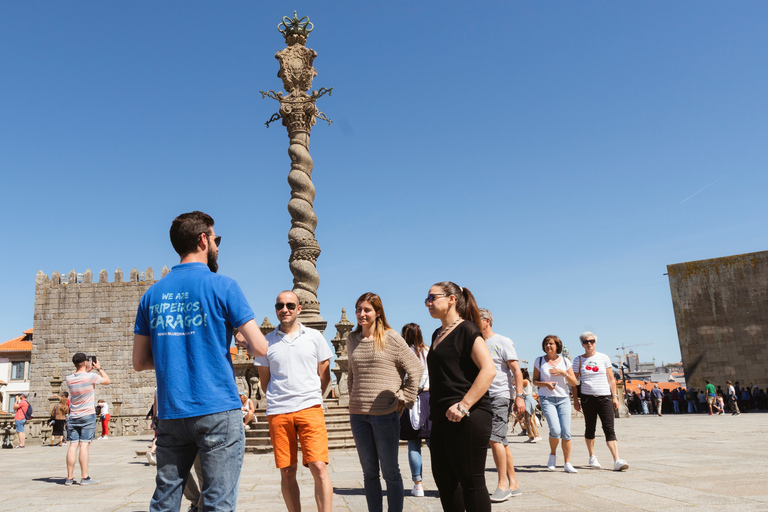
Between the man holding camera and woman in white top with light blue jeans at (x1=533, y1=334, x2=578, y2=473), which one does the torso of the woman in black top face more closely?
the man holding camera

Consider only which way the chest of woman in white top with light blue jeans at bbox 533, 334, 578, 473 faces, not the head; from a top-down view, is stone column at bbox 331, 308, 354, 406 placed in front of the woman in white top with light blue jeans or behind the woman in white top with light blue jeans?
behind

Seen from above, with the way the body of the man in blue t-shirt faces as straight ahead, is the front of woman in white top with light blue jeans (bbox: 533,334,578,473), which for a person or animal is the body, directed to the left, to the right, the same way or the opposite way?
the opposite way

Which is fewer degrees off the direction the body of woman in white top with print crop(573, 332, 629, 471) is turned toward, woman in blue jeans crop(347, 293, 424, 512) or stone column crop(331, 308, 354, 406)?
the woman in blue jeans

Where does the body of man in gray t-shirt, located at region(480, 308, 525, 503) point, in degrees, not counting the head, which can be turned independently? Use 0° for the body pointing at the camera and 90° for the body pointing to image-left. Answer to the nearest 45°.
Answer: approximately 45°

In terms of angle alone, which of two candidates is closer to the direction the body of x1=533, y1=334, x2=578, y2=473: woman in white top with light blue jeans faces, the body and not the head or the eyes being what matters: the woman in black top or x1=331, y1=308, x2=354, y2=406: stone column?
the woman in black top

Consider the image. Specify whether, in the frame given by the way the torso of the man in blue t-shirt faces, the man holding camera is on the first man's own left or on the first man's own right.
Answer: on the first man's own left

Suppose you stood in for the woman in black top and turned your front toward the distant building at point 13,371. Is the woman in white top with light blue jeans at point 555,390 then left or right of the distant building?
right

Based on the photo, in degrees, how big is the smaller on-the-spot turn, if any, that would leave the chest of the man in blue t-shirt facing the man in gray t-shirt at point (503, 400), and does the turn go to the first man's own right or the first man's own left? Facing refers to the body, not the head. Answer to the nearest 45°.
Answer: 0° — they already face them
